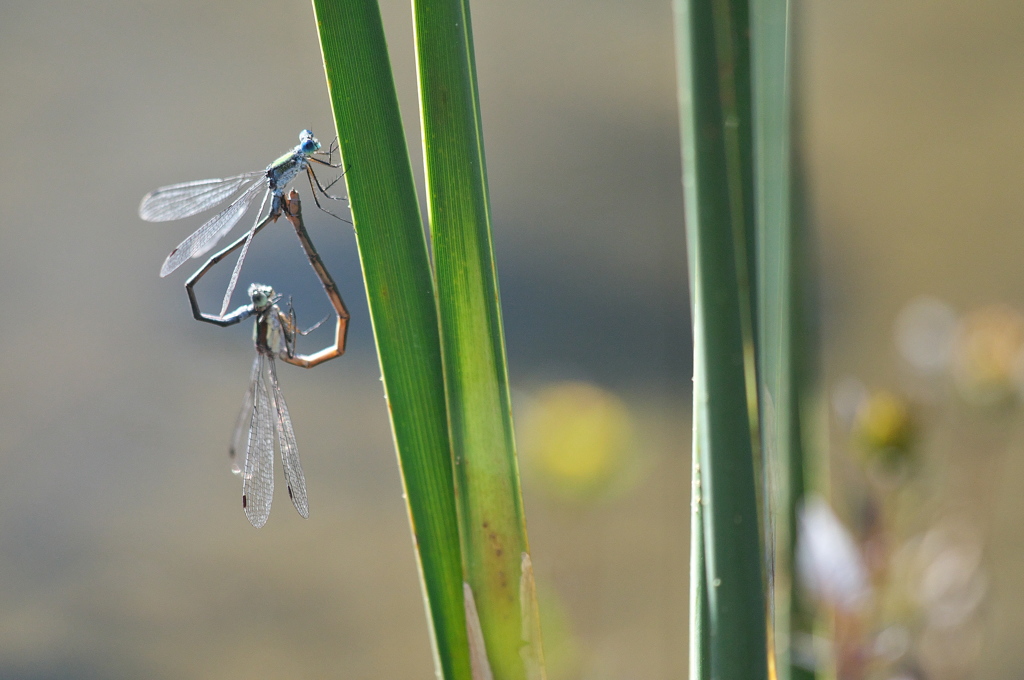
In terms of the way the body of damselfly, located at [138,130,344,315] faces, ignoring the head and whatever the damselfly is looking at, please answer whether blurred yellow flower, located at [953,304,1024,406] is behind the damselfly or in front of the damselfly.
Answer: in front

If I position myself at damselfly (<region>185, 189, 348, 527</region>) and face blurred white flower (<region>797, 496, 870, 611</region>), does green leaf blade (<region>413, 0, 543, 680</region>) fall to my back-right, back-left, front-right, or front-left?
front-right

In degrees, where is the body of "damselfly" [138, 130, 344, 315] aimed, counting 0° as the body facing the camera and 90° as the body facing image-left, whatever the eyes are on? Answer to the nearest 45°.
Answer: approximately 270°

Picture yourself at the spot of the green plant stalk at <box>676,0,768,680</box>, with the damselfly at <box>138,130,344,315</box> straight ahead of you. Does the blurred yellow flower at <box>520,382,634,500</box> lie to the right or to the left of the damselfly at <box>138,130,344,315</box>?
right

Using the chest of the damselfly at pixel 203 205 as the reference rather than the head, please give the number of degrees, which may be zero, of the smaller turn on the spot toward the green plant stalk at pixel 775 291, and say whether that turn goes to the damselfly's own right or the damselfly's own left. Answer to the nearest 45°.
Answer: approximately 45° to the damselfly's own right

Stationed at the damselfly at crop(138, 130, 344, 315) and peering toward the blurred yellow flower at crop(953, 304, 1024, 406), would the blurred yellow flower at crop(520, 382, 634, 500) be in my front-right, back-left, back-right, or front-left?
front-left
